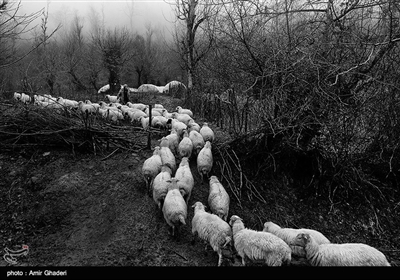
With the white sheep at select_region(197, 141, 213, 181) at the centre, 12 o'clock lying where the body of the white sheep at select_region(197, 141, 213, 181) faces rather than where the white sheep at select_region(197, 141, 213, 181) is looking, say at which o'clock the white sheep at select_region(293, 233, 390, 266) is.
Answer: the white sheep at select_region(293, 233, 390, 266) is roughly at 5 o'clock from the white sheep at select_region(197, 141, 213, 181).

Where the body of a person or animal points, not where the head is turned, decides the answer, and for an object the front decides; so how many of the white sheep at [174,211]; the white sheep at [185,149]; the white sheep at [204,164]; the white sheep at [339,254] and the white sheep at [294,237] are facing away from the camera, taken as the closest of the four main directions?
3

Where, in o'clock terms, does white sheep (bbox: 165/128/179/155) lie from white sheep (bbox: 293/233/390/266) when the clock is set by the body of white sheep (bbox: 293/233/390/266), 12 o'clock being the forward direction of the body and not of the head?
white sheep (bbox: 165/128/179/155) is roughly at 1 o'clock from white sheep (bbox: 293/233/390/266).

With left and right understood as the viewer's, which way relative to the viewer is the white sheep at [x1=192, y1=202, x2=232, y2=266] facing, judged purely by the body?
facing away from the viewer and to the left of the viewer

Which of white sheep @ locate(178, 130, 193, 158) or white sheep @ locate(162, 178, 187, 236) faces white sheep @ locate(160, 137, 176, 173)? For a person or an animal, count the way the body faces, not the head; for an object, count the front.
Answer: white sheep @ locate(162, 178, 187, 236)

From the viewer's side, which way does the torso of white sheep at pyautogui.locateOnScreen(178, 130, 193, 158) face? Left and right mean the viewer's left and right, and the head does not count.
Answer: facing away from the viewer

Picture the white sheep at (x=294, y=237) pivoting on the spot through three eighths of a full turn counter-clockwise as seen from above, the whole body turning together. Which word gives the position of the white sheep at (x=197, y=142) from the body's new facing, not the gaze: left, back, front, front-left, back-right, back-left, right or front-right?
back

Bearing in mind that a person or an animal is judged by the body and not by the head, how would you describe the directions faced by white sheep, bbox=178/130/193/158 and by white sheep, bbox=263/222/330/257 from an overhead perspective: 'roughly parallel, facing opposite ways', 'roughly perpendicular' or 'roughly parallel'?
roughly perpendicular

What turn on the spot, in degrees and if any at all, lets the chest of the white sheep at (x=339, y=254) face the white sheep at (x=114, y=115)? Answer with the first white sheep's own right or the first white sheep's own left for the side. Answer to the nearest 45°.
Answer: approximately 45° to the first white sheep's own right

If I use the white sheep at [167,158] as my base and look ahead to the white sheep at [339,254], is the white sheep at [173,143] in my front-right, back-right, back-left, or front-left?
back-left

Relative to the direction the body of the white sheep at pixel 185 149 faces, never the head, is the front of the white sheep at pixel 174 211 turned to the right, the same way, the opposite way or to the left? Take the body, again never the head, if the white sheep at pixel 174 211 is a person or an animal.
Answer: the same way

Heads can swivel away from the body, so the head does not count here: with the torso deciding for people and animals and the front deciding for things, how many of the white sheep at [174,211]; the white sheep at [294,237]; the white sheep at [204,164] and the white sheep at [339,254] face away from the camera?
2

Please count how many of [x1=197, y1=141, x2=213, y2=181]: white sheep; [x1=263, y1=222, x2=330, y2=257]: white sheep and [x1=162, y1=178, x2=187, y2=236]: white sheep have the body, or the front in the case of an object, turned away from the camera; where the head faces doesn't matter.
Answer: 2

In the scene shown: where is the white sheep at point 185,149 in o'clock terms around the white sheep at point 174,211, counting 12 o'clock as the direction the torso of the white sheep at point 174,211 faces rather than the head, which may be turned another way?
the white sheep at point 185,149 is roughly at 12 o'clock from the white sheep at point 174,211.

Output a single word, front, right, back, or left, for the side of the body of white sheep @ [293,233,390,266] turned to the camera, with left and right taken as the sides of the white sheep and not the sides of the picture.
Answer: left

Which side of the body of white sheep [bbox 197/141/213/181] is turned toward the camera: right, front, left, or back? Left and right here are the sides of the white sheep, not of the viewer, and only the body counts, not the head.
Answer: back

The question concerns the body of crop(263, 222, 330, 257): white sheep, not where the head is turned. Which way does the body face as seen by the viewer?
to the viewer's left

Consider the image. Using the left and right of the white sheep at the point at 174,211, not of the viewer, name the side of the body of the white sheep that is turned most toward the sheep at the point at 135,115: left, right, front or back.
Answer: front

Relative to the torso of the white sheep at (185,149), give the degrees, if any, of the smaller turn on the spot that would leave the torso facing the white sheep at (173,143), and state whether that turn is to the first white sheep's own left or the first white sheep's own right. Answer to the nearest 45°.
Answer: approximately 45° to the first white sheep's own left
